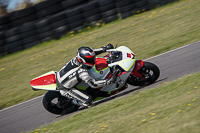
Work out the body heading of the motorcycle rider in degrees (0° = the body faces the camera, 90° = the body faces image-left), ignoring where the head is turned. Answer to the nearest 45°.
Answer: approximately 270°

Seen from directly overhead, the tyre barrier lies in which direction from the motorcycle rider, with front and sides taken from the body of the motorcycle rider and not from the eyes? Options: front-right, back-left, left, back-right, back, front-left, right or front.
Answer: left
